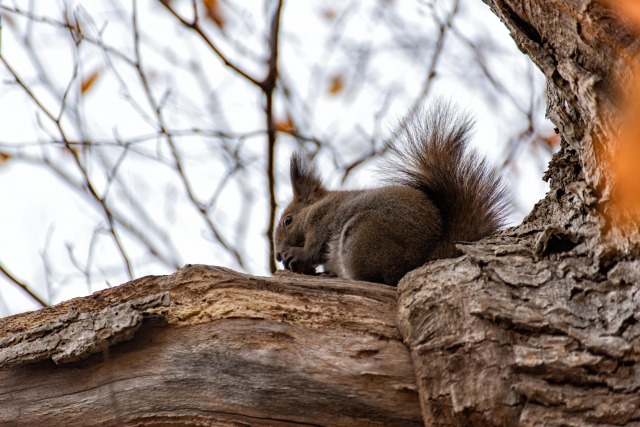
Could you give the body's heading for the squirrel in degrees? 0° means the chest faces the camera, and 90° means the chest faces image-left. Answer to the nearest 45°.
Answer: approximately 90°

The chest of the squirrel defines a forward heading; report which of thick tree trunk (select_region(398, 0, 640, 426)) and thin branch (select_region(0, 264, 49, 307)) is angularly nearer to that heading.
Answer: the thin branch

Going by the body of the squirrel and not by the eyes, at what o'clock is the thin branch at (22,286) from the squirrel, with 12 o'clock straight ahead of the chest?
The thin branch is roughly at 12 o'clock from the squirrel.
